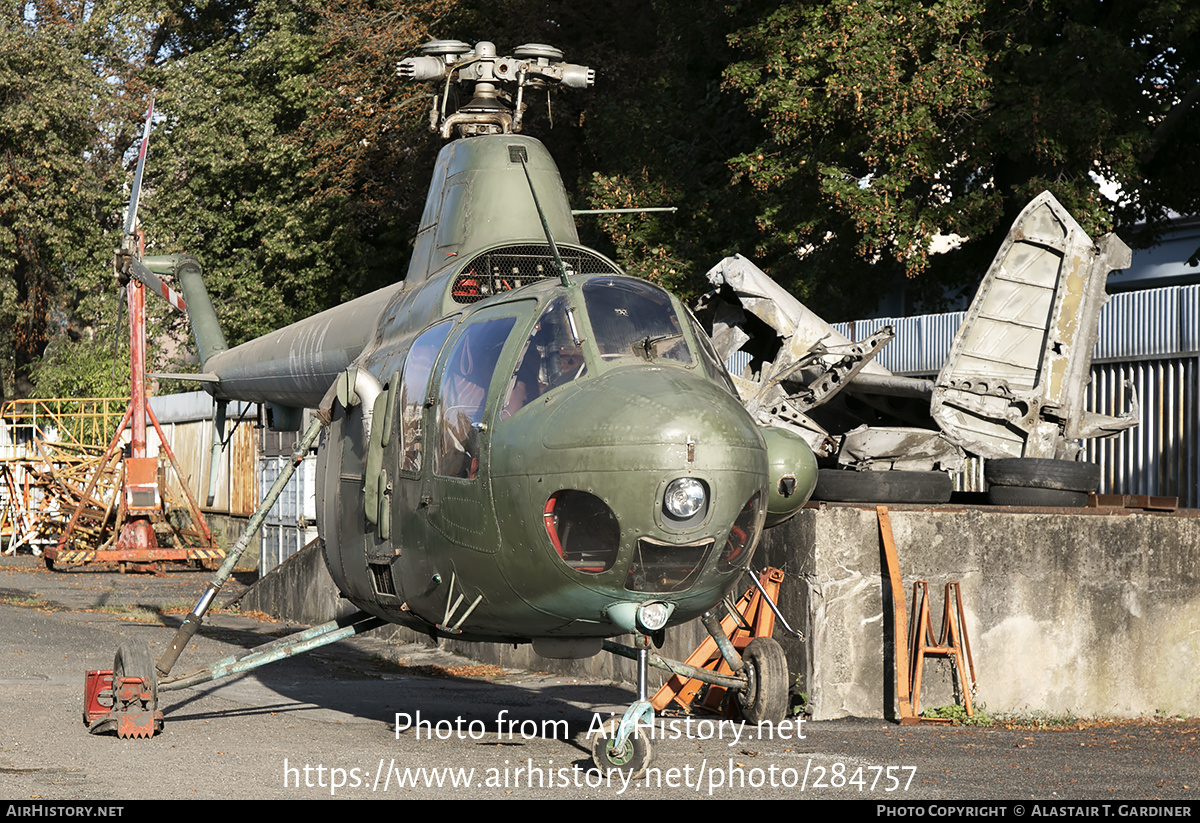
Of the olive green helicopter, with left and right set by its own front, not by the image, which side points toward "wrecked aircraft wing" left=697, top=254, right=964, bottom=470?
left

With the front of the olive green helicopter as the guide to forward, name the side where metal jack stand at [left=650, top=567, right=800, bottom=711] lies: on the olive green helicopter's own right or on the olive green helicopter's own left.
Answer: on the olive green helicopter's own left

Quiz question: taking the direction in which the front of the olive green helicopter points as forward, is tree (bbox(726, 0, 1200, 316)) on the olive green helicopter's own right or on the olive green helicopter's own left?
on the olive green helicopter's own left

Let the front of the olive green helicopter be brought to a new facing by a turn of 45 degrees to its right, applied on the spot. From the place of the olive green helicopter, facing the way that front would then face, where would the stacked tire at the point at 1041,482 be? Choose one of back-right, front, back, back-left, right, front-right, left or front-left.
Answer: back-left

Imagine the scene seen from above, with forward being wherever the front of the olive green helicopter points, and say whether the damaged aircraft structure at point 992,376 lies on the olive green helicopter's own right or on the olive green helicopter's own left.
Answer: on the olive green helicopter's own left

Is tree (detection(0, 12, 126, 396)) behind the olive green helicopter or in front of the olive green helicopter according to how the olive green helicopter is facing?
behind

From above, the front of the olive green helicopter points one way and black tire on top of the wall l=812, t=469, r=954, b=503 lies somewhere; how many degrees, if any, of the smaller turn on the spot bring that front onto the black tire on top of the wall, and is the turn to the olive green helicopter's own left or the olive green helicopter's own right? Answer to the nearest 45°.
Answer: approximately 90° to the olive green helicopter's own left

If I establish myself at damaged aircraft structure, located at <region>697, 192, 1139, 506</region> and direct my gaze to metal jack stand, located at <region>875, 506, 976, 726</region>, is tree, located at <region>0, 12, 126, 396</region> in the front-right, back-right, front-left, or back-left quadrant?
back-right

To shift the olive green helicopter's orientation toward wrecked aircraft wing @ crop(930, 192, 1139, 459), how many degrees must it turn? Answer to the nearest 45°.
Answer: approximately 90° to its left

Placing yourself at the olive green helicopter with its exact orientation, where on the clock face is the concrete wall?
The concrete wall is roughly at 9 o'clock from the olive green helicopter.
